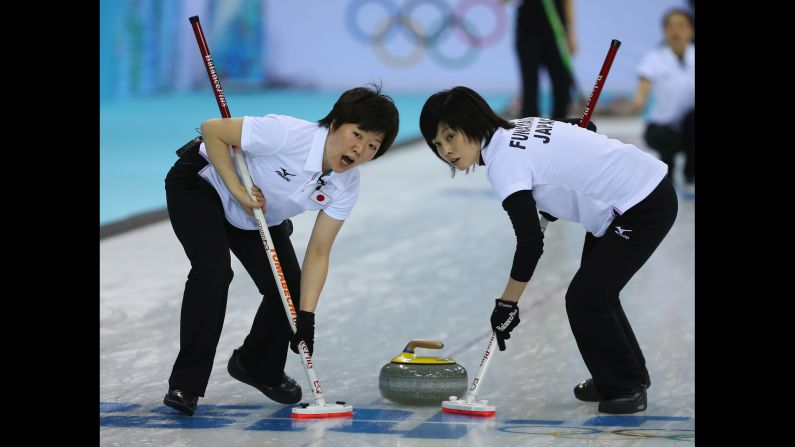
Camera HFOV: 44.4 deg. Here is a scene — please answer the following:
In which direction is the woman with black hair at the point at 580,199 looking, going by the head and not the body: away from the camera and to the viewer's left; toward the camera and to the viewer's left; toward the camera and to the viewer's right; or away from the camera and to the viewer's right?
toward the camera and to the viewer's left

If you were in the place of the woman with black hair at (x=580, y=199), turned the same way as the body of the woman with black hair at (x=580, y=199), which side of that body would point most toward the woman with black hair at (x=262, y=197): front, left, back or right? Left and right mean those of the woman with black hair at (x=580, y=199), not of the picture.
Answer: front

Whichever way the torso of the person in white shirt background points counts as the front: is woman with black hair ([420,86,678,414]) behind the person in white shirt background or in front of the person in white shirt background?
in front

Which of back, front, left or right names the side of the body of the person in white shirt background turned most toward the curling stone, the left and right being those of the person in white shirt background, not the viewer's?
front

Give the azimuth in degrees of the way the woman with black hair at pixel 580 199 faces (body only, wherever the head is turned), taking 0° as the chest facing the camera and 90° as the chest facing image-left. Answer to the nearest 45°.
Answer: approximately 90°

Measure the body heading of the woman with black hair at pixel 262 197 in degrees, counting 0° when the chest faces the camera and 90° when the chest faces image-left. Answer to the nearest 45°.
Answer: approximately 315°

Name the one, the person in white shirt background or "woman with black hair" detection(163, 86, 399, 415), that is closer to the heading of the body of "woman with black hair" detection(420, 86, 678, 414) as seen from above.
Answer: the woman with black hair

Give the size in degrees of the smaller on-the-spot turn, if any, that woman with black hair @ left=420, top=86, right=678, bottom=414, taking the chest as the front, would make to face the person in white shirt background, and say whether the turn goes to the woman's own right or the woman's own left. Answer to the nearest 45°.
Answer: approximately 90° to the woman's own right

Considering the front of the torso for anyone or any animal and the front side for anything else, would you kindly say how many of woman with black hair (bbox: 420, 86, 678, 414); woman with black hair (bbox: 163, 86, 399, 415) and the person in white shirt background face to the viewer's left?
1

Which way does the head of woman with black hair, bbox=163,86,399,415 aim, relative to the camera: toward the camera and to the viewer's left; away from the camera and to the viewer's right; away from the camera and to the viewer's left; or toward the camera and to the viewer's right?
toward the camera and to the viewer's right

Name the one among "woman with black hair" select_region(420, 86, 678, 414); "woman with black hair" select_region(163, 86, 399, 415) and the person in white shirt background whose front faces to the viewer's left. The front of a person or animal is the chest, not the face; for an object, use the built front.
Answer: "woman with black hair" select_region(420, 86, 678, 414)

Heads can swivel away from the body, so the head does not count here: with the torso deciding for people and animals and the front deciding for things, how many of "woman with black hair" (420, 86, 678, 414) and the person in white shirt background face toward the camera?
1
